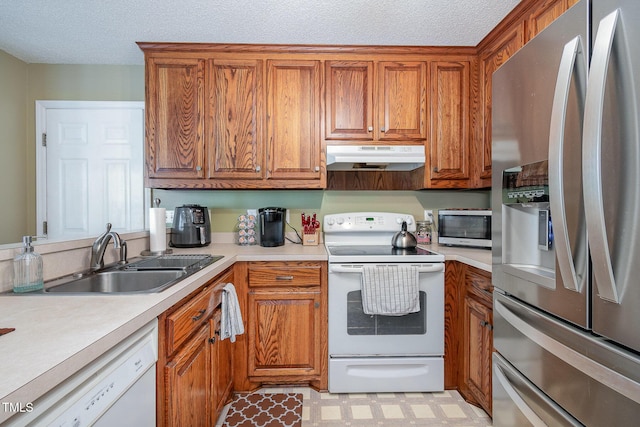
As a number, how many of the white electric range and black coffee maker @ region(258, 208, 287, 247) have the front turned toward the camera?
2

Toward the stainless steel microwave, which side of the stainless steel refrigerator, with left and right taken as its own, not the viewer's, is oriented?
right

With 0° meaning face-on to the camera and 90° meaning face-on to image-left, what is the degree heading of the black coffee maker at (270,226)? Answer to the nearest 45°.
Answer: approximately 0°

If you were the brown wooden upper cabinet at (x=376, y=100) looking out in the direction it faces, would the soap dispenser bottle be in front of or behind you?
in front

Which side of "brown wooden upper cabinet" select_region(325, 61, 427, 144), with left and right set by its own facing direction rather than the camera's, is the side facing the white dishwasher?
front

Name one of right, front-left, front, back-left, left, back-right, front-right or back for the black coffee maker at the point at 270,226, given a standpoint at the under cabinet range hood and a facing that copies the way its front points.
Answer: right

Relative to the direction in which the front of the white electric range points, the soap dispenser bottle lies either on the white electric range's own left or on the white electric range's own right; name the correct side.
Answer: on the white electric range's own right

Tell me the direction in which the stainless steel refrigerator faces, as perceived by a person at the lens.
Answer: facing the viewer and to the left of the viewer

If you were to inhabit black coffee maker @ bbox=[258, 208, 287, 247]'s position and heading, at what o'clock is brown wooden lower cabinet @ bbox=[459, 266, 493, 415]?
The brown wooden lower cabinet is roughly at 10 o'clock from the black coffee maker.

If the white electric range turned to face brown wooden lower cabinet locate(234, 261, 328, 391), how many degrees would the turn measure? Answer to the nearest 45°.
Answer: approximately 90° to its right

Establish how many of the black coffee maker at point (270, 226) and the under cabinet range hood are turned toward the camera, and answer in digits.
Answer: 2

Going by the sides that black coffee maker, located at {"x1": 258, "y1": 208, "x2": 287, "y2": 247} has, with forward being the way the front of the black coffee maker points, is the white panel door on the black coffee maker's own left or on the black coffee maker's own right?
on the black coffee maker's own right

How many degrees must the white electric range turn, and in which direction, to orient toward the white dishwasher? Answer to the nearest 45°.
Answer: approximately 45° to its right

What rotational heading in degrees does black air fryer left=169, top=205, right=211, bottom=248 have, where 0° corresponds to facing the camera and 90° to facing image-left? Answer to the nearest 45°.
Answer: approximately 315°
